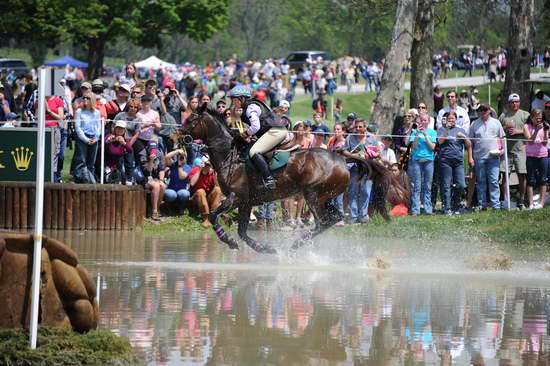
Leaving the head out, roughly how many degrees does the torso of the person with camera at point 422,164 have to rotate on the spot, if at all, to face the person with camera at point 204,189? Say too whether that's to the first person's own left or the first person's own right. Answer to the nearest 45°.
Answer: approximately 90° to the first person's own right

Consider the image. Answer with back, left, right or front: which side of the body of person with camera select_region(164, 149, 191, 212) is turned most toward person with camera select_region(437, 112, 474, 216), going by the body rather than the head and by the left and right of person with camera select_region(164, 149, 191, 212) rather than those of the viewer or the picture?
left

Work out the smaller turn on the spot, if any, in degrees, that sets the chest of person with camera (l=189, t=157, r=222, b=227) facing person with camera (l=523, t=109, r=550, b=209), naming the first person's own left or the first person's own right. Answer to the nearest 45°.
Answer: approximately 90° to the first person's own left

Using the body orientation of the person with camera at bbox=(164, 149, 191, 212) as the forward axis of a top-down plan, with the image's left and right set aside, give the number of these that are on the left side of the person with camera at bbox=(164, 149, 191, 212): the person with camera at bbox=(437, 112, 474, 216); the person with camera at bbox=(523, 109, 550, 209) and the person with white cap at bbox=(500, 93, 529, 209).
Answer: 3

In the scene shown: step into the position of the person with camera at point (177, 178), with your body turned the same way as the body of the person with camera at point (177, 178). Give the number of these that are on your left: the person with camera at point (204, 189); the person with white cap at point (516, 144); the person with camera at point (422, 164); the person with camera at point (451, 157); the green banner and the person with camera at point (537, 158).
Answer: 5

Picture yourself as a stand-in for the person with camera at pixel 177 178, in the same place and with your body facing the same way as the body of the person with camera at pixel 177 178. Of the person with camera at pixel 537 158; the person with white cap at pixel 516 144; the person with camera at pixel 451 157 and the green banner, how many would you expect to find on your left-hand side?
3

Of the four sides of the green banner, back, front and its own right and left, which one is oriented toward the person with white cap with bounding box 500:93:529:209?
left

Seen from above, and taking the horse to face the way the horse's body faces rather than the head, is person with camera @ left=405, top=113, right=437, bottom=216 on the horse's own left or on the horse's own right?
on the horse's own right

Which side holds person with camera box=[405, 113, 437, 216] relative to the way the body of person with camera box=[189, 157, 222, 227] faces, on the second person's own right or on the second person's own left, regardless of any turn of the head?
on the second person's own left

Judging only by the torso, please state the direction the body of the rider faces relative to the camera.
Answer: to the viewer's left

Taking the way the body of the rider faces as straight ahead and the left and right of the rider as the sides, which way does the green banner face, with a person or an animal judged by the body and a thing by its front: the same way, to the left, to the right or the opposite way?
to the left

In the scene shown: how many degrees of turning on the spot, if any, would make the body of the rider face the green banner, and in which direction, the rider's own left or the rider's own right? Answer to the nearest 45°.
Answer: approximately 45° to the rider's own right
